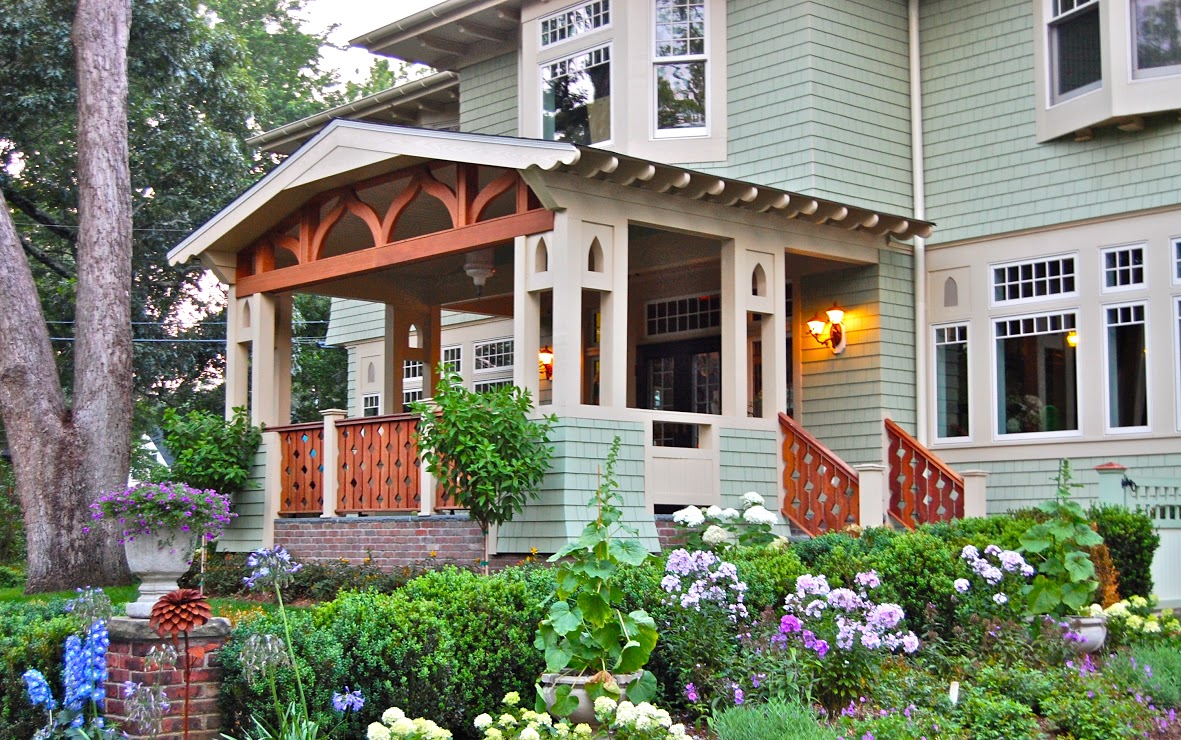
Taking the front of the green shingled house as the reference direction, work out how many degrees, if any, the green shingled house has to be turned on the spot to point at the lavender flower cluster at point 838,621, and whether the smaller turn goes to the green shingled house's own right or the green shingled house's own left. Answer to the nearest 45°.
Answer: approximately 45° to the green shingled house's own left

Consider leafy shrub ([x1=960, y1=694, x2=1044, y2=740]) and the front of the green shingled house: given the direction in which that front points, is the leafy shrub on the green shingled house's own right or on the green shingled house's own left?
on the green shingled house's own left

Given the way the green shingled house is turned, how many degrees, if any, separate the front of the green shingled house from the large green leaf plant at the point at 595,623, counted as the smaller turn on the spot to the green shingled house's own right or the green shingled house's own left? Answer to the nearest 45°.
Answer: approximately 45° to the green shingled house's own left

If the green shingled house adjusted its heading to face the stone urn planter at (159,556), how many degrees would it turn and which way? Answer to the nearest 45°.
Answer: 0° — it already faces it

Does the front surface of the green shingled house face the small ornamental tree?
yes

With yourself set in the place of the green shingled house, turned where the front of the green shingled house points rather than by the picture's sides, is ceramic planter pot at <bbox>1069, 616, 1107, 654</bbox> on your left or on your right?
on your left

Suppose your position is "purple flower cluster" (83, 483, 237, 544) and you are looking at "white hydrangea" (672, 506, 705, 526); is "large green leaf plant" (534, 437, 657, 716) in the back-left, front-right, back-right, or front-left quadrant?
front-right

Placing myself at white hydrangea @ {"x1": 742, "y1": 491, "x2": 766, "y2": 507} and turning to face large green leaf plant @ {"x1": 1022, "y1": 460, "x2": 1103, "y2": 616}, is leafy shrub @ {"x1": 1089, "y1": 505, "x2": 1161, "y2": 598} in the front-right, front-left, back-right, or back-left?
front-left

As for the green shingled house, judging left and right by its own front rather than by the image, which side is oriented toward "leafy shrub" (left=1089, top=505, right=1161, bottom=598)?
left

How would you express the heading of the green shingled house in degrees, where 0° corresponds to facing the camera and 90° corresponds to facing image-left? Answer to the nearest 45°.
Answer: approximately 45°
